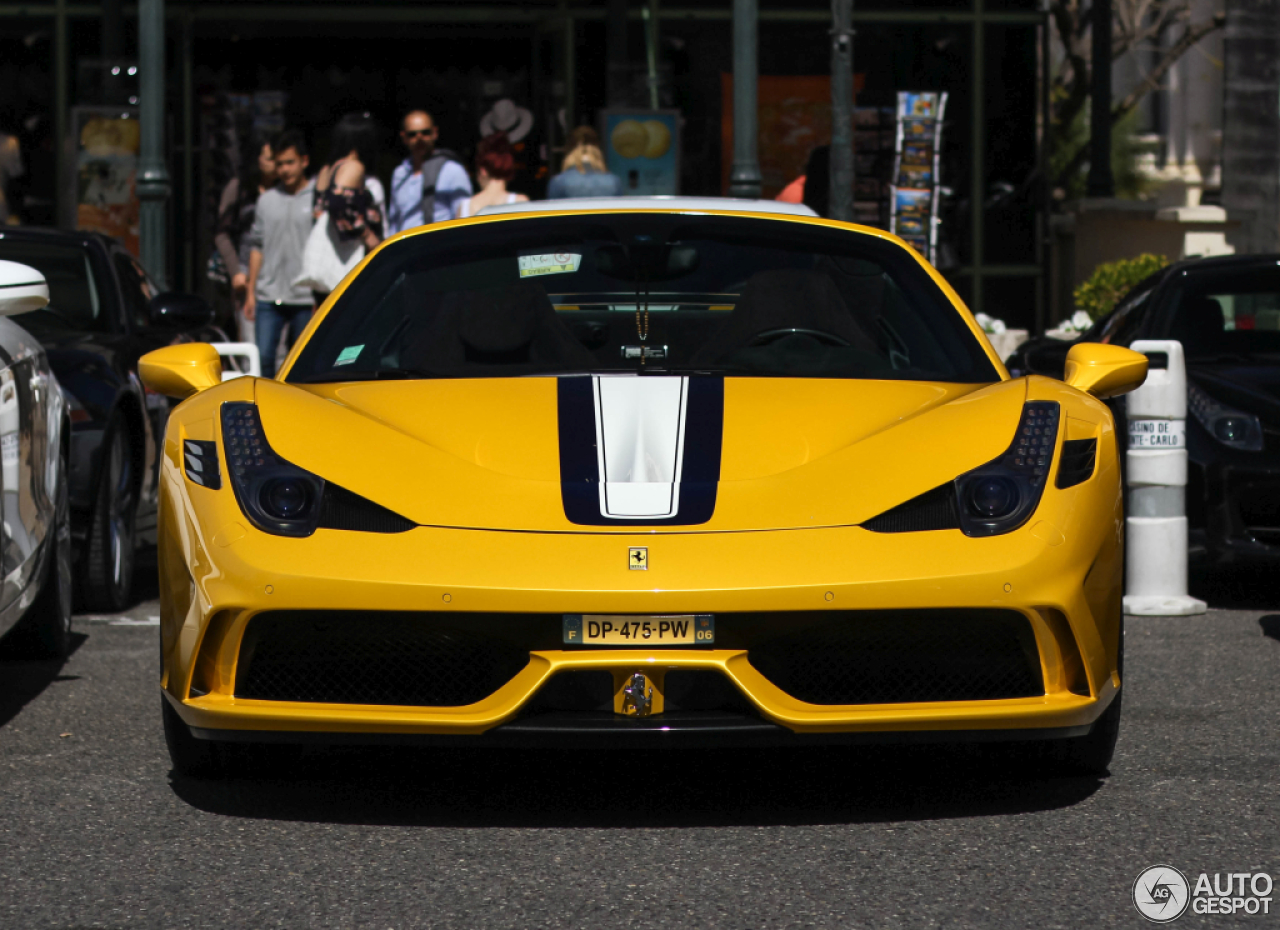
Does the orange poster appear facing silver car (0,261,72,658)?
yes

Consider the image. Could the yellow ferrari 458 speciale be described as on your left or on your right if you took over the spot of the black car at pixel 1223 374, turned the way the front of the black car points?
on your right

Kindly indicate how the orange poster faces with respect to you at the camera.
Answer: facing the viewer

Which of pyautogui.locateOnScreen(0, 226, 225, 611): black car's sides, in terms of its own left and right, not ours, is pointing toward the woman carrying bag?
back

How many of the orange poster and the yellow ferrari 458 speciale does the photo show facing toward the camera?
2

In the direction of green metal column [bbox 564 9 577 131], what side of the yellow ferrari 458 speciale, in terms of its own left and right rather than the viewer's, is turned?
back

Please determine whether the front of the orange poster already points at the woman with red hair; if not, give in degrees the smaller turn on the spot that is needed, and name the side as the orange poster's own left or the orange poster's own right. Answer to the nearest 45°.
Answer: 0° — it already faces them

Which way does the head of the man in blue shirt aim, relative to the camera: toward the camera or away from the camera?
toward the camera
